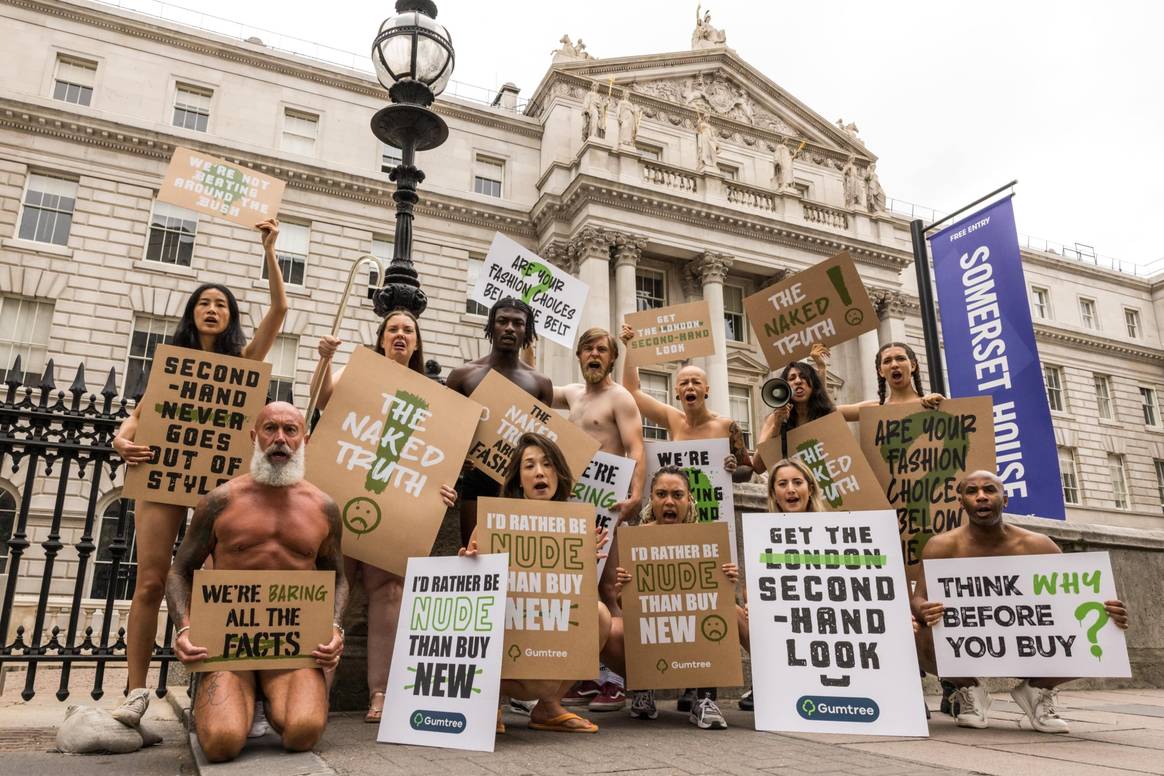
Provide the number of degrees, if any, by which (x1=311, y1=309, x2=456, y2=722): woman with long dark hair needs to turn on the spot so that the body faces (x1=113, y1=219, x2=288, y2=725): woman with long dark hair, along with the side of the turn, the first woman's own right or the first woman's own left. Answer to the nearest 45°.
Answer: approximately 90° to the first woman's own right

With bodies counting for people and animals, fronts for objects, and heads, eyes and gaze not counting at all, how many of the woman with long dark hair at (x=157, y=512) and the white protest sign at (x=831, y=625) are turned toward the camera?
2

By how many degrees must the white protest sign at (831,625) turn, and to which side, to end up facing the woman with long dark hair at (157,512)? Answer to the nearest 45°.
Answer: approximately 90° to its right

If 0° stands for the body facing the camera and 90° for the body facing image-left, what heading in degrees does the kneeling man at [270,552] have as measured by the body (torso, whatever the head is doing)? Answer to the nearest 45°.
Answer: approximately 0°

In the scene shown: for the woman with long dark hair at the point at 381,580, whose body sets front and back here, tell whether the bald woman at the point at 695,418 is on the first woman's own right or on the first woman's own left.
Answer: on the first woman's own left

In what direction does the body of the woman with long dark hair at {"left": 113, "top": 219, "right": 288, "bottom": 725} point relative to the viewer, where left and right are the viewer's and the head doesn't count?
facing the viewer

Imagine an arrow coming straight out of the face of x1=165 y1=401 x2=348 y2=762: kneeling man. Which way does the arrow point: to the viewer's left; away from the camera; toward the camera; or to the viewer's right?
toward the camera

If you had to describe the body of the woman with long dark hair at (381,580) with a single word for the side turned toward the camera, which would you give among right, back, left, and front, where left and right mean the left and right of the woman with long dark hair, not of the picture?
front

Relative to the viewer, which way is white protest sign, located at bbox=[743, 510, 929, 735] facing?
toward the camera

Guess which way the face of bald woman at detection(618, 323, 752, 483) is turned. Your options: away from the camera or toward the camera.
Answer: toward the camera

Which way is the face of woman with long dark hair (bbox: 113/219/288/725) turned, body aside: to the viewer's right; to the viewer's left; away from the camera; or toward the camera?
toward the camera

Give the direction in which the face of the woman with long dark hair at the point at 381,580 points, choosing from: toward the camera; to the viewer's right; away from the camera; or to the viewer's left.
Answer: toward the camera

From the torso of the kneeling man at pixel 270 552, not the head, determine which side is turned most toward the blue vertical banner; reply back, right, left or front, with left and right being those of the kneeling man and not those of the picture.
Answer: left
